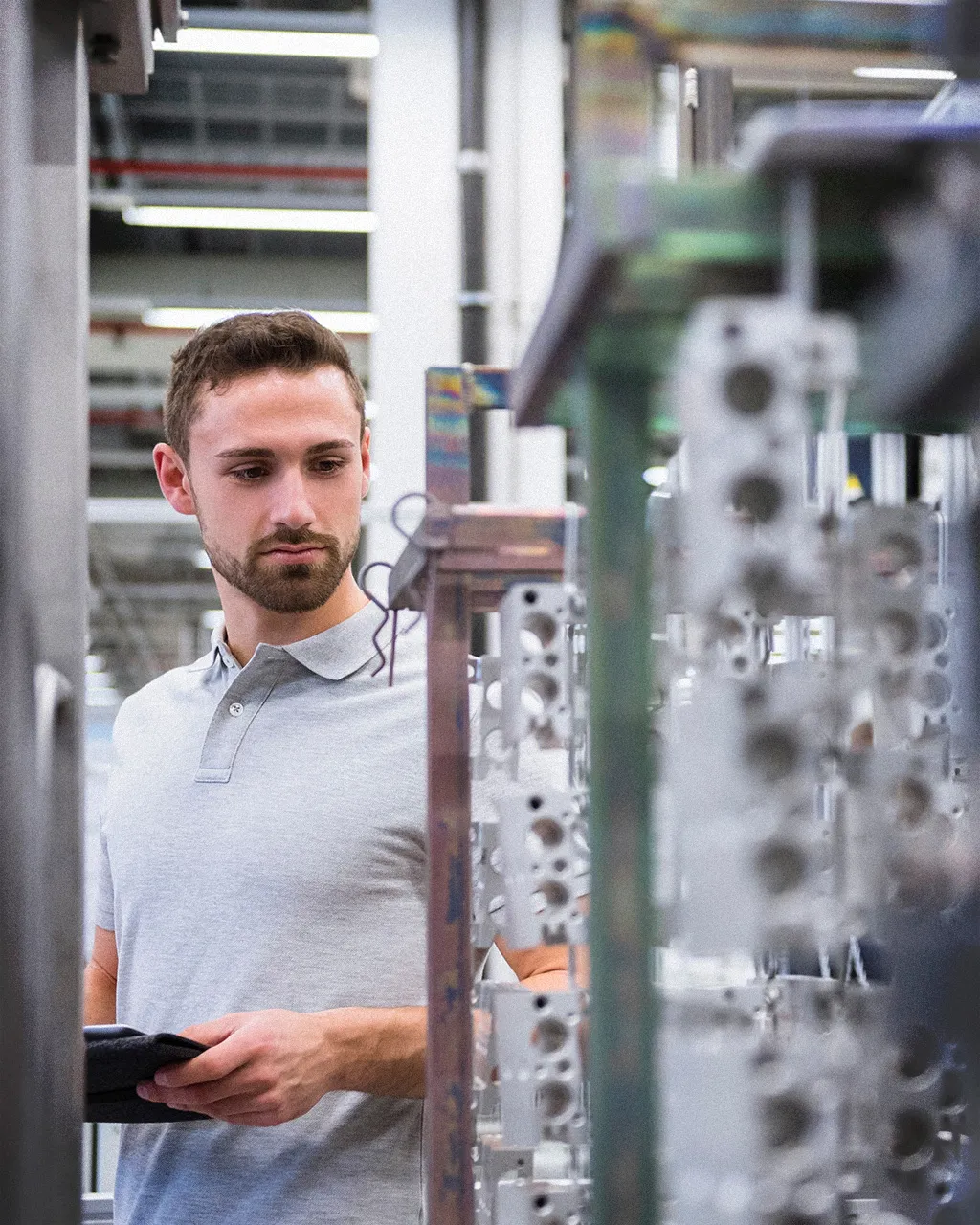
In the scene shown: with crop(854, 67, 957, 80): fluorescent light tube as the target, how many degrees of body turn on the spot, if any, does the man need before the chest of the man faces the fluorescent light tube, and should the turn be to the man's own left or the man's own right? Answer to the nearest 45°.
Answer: approximately 90° to the man's own left

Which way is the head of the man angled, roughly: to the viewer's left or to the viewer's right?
to the viewer's right

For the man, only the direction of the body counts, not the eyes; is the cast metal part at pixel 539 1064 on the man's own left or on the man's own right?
on the man's own left

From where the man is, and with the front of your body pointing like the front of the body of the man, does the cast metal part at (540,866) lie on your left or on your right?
on your left

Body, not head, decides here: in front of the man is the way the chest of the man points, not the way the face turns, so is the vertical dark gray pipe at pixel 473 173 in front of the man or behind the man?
behind

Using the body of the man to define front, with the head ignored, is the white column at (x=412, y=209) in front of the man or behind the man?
behind

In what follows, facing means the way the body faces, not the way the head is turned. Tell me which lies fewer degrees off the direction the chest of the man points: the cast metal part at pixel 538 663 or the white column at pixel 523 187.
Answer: the cast metal part
